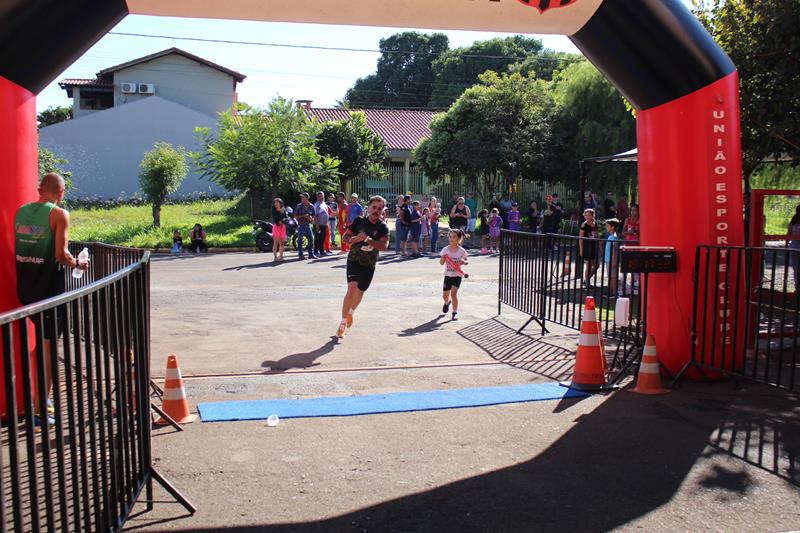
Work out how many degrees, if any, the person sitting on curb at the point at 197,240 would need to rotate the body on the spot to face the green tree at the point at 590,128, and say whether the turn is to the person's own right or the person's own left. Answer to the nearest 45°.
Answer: approximately 90° to the person's own left

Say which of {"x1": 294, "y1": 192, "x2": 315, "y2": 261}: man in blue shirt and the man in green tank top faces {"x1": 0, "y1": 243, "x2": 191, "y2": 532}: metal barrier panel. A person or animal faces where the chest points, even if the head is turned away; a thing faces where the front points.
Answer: the man in blue shirt

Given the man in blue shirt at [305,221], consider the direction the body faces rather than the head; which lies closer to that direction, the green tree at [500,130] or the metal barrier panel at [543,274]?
the metal barrier panel

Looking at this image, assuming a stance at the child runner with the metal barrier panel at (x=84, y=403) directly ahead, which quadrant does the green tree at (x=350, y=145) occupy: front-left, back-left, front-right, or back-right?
back-right

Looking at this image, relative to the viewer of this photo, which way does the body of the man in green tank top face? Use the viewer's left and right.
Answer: facing away from the viewer and to the right of the viewer

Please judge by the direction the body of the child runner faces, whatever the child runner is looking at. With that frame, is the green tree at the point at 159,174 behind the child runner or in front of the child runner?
behind

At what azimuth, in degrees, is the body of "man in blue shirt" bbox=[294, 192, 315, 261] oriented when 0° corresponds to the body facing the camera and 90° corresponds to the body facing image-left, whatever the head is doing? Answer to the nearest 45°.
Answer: approximately 0°

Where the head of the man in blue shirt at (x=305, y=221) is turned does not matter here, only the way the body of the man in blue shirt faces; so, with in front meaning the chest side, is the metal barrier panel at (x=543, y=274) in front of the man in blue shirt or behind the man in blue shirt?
in front

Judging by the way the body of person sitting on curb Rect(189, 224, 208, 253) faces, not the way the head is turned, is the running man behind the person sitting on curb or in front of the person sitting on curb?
in front

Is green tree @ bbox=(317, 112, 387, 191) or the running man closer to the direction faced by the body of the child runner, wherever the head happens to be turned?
the running man

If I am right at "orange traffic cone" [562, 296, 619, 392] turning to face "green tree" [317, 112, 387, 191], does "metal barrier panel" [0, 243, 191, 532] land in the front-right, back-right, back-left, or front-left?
back-left

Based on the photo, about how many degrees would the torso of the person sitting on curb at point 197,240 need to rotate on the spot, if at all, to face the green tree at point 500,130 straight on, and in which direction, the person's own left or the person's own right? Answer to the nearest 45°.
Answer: approximately 135° to the person's own left

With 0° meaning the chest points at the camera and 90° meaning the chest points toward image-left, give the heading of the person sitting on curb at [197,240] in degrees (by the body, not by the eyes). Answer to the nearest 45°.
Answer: approximately 0°

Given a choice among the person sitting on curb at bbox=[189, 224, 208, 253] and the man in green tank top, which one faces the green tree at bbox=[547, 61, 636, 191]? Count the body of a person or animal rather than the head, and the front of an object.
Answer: the man in green tank top
